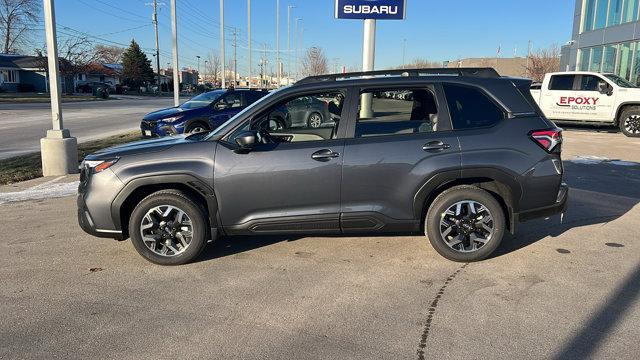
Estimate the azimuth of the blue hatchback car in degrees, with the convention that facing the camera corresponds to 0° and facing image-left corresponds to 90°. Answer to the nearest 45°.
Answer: approximately 45°

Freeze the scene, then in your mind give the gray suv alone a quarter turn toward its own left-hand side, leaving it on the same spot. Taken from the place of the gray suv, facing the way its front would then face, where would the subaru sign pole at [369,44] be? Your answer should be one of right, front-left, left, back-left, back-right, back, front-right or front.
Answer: back

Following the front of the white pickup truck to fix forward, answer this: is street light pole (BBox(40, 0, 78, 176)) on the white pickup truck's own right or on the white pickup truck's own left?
on the white pickup truck's own right

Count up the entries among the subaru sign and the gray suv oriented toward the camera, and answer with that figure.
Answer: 1

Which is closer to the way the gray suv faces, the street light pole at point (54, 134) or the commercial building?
the street light pole

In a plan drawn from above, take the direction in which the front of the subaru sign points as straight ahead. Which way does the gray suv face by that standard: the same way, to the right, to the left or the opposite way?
to the right

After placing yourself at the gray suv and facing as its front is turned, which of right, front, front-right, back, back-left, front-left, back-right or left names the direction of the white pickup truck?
back-right

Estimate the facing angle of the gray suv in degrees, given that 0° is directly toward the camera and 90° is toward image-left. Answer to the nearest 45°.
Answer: approximately 90°

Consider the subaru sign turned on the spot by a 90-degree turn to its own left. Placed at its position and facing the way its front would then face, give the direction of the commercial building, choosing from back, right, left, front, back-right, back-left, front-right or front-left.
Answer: front-left

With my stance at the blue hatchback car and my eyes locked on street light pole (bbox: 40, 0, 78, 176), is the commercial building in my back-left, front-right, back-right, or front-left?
back-left

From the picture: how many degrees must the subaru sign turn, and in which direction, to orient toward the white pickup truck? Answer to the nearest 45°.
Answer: approximately 45° to its left
